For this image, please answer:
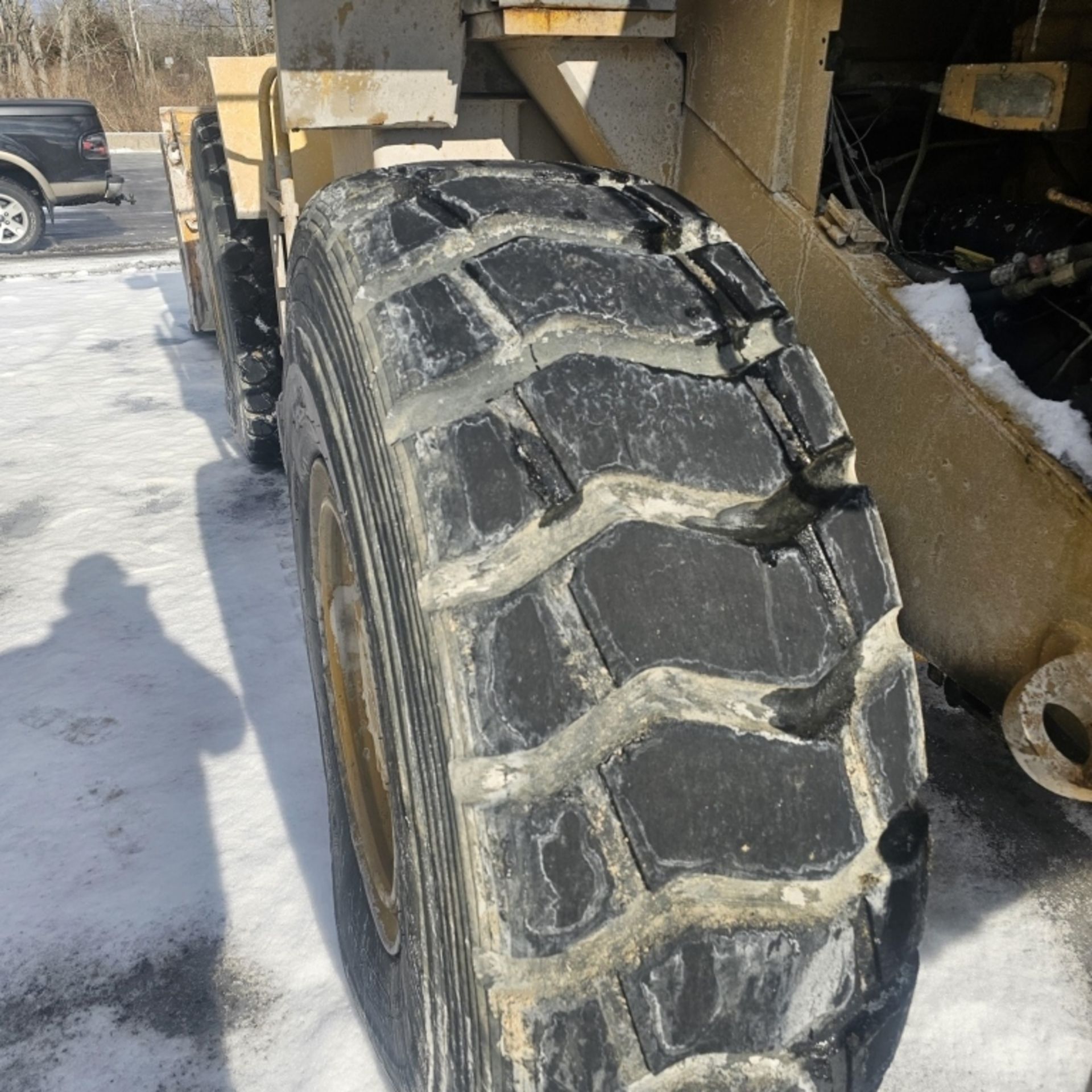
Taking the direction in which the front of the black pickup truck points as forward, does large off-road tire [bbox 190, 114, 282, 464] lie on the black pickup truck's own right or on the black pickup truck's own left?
on the black pickup truck's own left

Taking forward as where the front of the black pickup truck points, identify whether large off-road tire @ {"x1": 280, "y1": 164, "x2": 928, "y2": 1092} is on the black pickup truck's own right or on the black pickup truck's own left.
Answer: on the black pickup truck's own left

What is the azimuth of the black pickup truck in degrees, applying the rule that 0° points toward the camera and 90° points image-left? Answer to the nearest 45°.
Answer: approximately 90°
